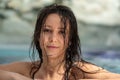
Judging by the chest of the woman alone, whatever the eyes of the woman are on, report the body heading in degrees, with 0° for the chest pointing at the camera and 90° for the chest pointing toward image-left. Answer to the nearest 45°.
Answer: approximately 0°
